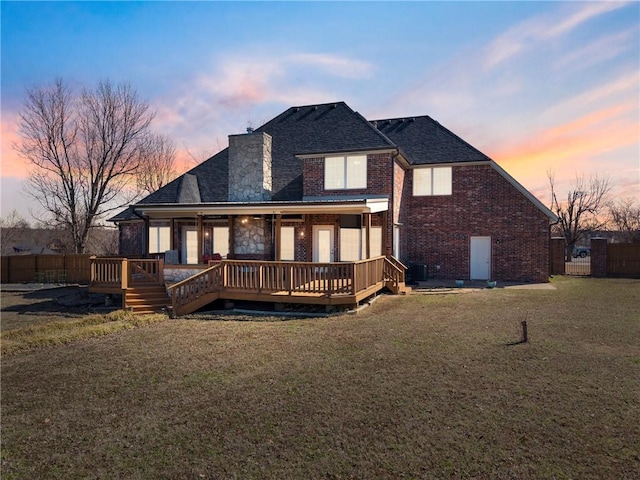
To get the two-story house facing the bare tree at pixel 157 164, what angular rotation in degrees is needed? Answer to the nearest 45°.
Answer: approximately 45° to its left

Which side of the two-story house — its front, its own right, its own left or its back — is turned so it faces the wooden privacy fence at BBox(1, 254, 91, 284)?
left

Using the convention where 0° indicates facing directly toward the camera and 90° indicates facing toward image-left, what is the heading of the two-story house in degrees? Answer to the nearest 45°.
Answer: approximately 180°

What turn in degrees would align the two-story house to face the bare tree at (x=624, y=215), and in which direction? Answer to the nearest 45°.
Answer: approximately 45° to its right

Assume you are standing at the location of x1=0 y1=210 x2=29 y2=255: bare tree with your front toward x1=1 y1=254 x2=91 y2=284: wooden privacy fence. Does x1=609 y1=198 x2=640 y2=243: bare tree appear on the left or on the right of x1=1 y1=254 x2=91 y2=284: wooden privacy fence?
left
